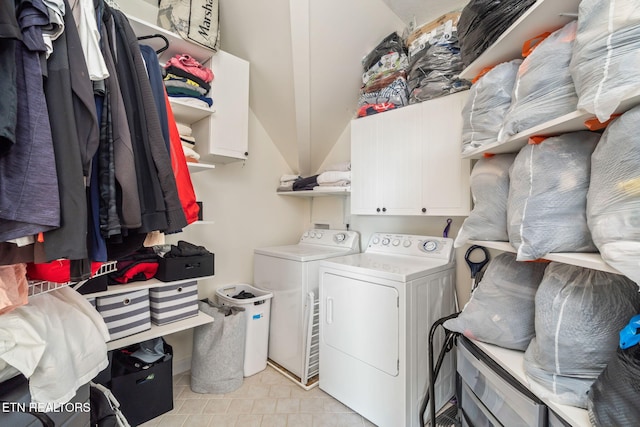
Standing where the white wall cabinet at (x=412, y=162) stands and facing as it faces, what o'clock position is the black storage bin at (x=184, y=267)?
The black storage bin is roughly at 1 o'clock from the white wall cabinet.

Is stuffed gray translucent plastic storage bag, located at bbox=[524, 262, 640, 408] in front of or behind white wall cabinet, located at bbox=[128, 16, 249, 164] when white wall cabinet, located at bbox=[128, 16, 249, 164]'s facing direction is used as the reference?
in front

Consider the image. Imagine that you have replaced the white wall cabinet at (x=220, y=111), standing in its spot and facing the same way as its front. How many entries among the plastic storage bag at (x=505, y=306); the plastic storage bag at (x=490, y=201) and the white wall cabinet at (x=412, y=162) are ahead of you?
3

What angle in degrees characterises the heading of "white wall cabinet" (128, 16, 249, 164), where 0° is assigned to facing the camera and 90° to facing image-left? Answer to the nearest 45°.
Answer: approximately 315°

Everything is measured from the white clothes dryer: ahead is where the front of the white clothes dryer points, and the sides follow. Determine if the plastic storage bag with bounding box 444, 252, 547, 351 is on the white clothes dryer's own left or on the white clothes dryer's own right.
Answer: on the white clothes dryer's own left

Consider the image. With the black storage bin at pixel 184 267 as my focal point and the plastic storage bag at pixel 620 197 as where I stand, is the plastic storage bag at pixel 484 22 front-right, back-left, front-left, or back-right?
front-right

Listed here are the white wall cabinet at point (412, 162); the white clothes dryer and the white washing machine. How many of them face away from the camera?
0

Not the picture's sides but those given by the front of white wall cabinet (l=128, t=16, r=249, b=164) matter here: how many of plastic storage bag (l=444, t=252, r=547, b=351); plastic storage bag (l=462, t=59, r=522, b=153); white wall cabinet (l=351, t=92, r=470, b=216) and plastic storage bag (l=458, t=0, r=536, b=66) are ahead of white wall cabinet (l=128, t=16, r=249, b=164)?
4

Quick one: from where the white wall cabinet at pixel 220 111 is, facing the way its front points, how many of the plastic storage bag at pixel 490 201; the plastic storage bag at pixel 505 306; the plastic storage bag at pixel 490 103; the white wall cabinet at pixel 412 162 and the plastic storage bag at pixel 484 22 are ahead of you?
5

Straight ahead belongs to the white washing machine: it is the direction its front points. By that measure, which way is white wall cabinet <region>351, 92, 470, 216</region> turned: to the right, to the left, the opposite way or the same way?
the same way

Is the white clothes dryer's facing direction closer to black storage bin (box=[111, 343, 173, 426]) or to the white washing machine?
the black storage bin
